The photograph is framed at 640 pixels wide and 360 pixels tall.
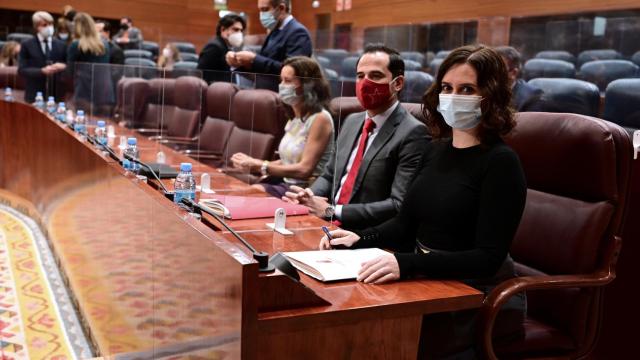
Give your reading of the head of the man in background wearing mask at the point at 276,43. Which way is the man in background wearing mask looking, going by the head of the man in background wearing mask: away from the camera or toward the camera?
toward the camera

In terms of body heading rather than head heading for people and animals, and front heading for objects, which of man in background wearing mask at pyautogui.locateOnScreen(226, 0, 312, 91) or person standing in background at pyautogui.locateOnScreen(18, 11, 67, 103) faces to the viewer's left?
the man in background wearing mask

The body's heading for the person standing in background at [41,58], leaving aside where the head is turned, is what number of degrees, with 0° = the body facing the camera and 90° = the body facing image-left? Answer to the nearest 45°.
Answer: approximately 315°

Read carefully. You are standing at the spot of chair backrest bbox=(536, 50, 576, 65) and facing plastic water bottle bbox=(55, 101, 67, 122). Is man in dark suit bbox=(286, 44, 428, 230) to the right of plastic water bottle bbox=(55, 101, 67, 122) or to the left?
left

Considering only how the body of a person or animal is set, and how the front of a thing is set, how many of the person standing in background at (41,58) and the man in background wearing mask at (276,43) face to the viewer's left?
1

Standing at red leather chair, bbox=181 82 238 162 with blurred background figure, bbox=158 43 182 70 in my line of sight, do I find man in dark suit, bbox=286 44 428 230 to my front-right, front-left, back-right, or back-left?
back-right

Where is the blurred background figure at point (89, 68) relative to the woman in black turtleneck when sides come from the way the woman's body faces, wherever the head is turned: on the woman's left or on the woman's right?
on the woman's right

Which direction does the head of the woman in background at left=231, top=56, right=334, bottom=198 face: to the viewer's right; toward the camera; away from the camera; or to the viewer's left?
to the viewer's left

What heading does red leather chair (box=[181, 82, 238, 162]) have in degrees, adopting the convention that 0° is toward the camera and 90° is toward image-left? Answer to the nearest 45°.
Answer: approximately 45°
